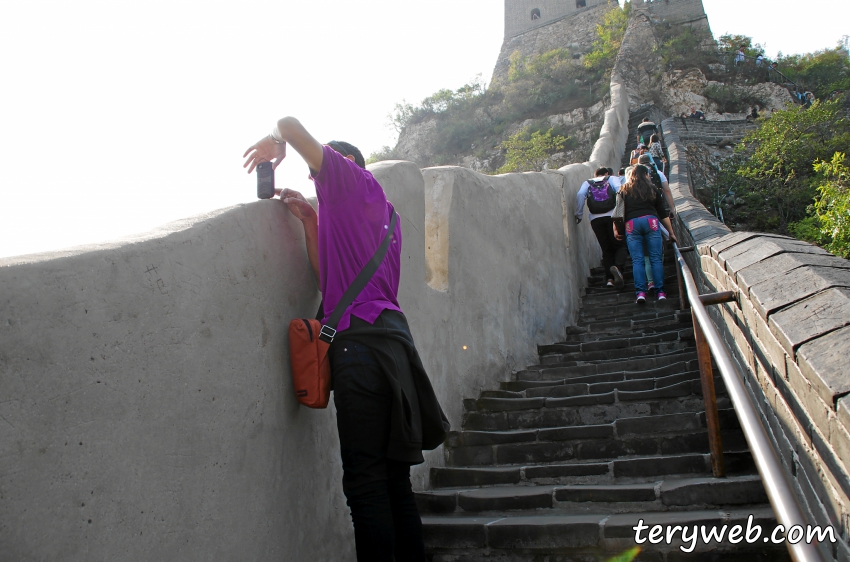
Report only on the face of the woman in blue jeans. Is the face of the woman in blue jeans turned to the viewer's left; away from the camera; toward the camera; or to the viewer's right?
away from the camera

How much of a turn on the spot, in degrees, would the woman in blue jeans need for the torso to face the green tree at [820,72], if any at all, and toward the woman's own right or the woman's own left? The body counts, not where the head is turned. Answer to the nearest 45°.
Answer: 0° — they already face it

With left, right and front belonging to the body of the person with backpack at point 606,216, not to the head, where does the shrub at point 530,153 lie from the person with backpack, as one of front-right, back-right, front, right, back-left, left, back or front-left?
front

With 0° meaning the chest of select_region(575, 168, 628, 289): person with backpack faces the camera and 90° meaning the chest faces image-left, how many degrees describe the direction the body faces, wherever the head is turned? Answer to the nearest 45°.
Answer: approximately 180°

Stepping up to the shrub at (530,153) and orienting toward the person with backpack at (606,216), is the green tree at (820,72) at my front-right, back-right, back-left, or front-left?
back-left

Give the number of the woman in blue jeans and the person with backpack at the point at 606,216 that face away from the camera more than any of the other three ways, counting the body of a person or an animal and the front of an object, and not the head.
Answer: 2

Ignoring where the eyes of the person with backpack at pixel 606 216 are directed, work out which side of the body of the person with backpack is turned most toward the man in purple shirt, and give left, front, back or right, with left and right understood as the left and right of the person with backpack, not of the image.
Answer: back

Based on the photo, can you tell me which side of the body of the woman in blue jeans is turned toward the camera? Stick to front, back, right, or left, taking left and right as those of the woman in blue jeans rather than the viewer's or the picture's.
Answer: back

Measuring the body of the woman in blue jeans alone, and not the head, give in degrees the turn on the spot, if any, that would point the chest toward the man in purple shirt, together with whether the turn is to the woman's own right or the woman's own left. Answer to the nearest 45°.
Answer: approximately 180°

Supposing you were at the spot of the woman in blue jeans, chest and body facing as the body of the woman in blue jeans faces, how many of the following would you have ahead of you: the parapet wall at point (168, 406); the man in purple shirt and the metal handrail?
0

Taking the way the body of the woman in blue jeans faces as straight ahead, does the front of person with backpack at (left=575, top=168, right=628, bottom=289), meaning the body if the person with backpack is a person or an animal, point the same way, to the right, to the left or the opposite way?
the same way

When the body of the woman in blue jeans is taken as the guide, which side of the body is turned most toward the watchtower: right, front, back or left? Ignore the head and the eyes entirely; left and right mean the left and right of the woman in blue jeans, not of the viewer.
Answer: front

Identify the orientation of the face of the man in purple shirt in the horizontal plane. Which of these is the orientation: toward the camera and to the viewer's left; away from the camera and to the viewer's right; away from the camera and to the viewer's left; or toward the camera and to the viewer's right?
away from the camera and to the viewer's left
